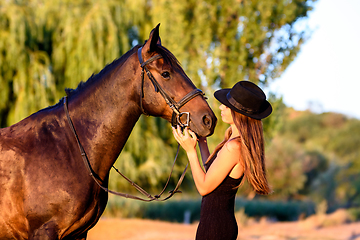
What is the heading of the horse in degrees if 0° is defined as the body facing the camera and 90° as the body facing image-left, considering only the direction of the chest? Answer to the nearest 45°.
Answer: approximately 270°

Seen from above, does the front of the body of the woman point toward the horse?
yes

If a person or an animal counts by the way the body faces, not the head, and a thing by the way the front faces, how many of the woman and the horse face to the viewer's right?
1

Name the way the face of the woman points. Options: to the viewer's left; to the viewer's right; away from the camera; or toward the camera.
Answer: to the viewer's left

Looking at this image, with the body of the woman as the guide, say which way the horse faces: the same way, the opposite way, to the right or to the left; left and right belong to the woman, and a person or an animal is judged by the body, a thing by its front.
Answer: the opposite way

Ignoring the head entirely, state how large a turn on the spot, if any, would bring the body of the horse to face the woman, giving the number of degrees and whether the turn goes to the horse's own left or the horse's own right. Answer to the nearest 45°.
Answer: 0° — it already faces them

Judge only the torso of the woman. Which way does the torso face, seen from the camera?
to the viewer's left
